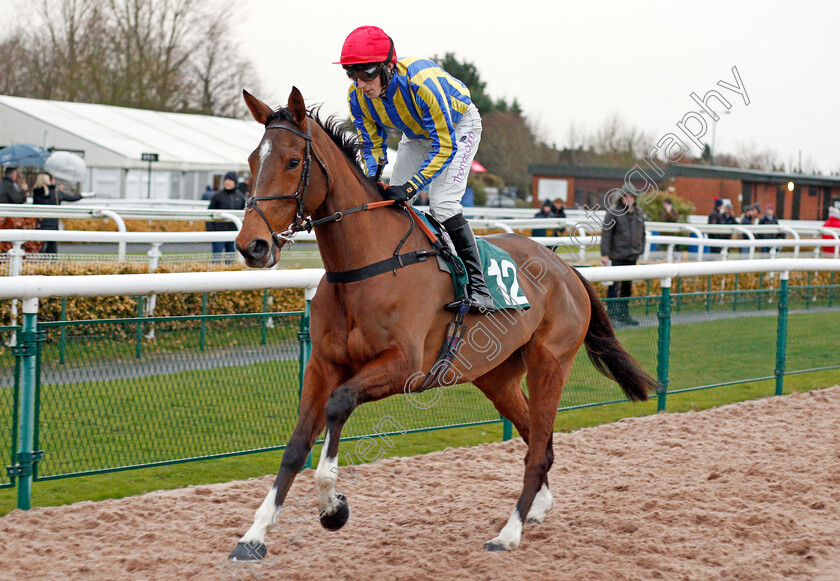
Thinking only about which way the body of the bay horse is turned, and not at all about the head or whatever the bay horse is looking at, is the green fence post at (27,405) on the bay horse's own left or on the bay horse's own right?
on the bay horse's own right

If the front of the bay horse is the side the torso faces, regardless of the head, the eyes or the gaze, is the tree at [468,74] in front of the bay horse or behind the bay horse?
behind

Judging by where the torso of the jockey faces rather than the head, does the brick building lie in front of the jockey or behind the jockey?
behind

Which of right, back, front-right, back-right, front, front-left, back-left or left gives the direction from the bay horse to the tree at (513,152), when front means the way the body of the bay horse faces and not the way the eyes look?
back-right

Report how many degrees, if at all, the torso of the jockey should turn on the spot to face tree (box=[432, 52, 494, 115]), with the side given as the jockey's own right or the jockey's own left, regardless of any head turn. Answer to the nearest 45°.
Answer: approximately 135° to the jockey's own right

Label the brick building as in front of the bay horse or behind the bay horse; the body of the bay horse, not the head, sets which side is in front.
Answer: behind

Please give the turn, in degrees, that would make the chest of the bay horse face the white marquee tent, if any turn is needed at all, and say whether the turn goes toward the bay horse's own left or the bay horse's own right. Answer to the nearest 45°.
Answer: approximately 135° to the bay horse's own right

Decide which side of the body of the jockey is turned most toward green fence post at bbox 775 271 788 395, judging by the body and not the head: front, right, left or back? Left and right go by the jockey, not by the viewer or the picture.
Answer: back

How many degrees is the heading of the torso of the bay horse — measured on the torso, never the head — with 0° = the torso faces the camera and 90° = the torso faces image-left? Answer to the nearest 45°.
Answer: approximately 45°

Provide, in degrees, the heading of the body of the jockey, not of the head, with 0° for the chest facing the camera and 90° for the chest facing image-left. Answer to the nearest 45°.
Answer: approximately 45°

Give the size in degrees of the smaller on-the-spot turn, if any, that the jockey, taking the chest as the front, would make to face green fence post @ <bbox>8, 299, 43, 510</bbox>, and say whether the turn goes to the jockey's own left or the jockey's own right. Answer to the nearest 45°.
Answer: approximately 45° to the jockey's own right
